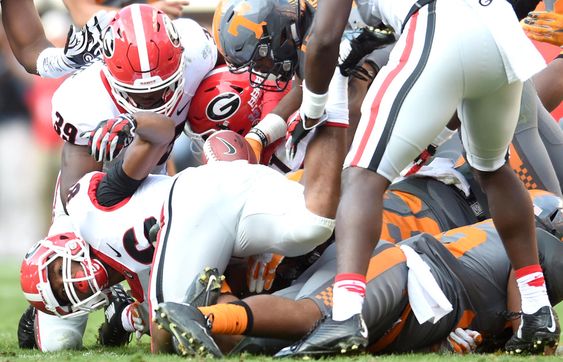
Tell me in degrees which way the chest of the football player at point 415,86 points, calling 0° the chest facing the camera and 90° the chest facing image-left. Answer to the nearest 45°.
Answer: approximately 135°

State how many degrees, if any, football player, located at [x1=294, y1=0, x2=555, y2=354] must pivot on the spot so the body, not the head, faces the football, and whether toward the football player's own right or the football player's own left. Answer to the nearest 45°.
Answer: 0° — they already face it

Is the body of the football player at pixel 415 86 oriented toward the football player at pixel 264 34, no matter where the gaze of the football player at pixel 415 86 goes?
yes

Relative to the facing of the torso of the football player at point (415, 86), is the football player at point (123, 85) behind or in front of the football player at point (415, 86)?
in front
